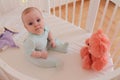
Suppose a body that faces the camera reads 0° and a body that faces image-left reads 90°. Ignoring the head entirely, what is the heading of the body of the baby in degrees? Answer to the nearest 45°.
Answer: approximately 315°
